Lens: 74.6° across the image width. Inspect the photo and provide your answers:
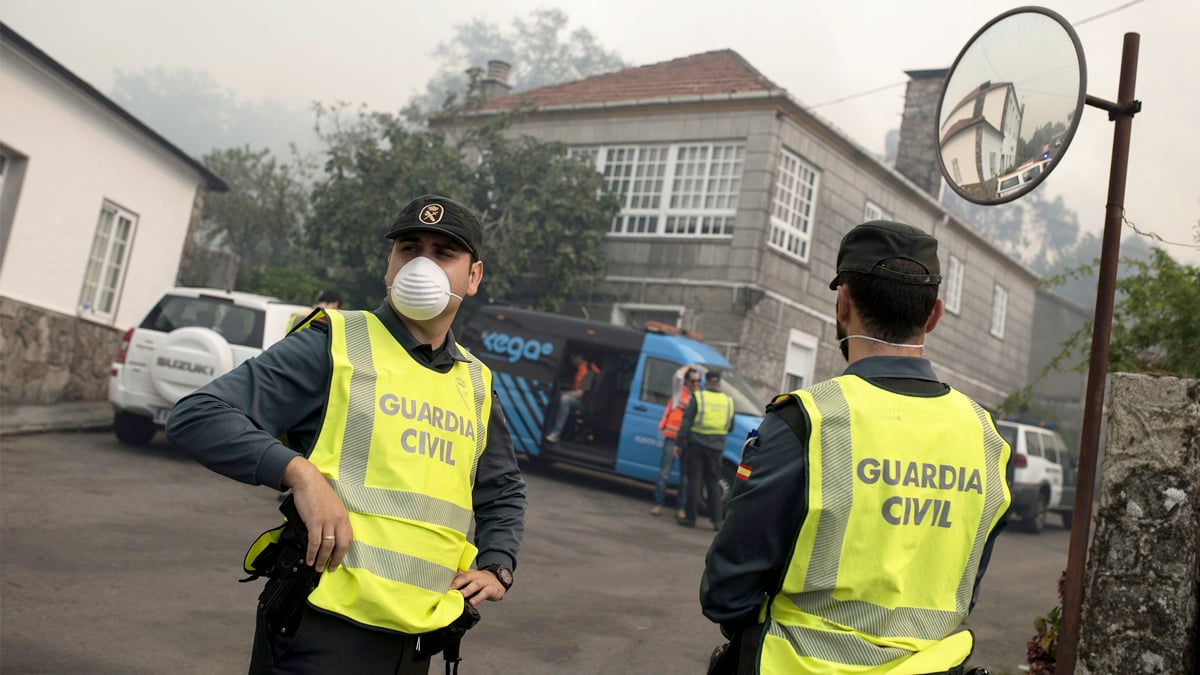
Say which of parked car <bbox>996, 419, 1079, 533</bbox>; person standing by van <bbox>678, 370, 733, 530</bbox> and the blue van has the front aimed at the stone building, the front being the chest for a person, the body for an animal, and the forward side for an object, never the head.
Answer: the person standing by van

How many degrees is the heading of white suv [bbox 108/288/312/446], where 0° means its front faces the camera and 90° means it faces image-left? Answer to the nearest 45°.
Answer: approximately 225°

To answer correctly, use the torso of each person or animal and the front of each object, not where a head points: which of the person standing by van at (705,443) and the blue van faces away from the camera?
the person standing by van

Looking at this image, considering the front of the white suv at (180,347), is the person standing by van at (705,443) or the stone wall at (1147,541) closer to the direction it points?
the person standing by van

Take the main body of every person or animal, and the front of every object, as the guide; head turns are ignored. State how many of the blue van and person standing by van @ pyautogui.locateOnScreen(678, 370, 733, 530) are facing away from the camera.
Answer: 1

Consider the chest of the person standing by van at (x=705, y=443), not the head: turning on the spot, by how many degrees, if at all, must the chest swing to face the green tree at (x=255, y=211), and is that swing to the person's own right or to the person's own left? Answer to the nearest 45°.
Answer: approximately 45° to the person's own left

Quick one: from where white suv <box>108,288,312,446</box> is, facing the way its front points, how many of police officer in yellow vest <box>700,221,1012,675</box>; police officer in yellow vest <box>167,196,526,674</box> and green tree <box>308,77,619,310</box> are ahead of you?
1

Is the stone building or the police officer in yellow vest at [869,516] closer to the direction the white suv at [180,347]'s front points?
the stone building

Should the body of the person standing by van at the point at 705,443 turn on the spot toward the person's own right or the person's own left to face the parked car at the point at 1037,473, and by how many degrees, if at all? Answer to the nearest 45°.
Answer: approximately 45° to the person's own right

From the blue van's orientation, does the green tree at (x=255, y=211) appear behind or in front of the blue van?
behind

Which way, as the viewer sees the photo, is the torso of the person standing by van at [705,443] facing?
away from the camera

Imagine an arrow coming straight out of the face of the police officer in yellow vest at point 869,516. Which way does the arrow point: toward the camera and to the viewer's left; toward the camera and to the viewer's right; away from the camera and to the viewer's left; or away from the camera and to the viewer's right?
away from the camera and to the viewer's left

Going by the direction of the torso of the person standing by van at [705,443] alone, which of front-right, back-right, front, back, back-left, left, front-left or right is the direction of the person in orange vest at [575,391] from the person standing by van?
front-left

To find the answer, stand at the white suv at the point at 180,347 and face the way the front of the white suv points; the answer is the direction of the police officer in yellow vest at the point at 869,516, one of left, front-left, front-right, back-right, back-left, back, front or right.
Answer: back-right
